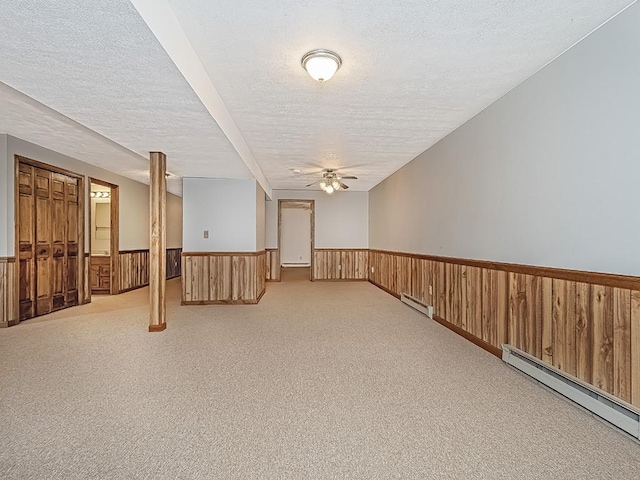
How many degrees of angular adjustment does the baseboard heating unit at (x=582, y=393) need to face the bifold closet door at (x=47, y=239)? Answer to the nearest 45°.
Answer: approximately 45° to its right

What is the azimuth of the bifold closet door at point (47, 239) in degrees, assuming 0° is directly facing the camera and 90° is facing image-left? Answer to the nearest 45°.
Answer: approximately 315°

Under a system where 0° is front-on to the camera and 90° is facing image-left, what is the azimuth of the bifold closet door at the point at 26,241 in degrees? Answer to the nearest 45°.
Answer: approximately 315°

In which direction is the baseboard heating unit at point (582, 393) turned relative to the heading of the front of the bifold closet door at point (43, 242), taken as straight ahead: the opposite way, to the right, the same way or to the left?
the opposite way

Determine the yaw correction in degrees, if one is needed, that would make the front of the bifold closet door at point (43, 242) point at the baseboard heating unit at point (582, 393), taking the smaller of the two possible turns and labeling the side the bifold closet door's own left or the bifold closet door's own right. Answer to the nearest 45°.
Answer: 0° — it already faces it

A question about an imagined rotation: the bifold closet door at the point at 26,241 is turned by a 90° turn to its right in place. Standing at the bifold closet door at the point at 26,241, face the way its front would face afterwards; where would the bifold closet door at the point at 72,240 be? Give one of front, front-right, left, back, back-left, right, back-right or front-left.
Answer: back

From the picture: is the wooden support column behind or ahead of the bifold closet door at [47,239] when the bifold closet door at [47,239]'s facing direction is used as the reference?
ahead

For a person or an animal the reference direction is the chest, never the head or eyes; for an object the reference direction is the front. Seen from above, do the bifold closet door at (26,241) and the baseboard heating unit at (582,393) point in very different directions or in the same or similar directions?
very different directions

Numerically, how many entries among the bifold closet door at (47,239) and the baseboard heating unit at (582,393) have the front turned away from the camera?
0

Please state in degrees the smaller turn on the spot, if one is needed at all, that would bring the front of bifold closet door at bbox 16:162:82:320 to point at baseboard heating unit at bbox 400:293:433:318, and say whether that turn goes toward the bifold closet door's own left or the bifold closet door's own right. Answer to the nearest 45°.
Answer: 0° — it already faces it

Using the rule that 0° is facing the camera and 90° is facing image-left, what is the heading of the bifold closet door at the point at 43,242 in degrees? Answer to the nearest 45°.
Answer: approximately 315°

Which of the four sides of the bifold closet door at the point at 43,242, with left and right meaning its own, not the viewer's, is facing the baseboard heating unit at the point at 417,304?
front

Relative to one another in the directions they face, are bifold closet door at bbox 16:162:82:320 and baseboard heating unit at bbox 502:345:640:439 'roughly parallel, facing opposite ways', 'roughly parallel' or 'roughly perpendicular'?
roughly parallel, facing opposite ways
